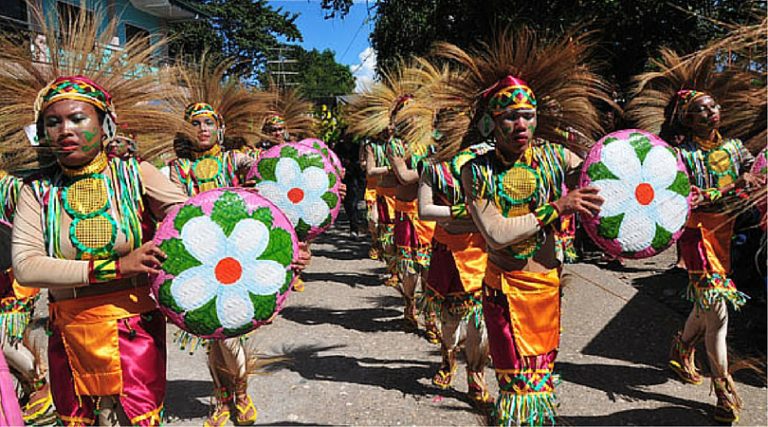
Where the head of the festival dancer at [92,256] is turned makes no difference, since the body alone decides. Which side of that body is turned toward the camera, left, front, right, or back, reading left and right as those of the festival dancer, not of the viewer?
front

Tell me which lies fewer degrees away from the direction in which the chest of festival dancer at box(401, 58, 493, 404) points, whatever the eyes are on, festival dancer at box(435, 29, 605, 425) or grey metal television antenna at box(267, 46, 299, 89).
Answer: the festival dancer

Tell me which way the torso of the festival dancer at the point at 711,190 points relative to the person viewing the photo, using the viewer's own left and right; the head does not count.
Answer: facing the viewer and to the right of the viewer

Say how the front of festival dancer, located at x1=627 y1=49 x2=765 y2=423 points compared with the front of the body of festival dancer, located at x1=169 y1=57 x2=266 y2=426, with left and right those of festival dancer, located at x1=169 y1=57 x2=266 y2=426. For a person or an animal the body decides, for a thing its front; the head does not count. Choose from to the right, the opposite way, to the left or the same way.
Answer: the same way

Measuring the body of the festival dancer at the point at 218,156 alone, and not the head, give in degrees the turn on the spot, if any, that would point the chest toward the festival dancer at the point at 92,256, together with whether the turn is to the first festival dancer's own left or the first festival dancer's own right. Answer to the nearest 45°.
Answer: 0° — they already face them

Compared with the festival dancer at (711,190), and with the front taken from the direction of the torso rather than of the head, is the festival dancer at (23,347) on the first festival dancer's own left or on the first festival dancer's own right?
on the first festival dancer's own right

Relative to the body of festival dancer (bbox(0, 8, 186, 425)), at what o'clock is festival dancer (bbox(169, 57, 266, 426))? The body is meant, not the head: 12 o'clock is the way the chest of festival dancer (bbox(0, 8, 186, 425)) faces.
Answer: festival dancer (bbox(169, 57, 266, 426)) is roughly at 7 o'clock from festival dancer (bbox(0, 8, 186, 425)).

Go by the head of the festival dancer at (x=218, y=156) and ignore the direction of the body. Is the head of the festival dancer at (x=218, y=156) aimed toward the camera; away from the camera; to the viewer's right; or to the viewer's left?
toward the camera

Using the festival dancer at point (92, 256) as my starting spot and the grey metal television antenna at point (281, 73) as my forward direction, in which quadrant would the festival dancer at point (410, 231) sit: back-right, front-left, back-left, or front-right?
front-right

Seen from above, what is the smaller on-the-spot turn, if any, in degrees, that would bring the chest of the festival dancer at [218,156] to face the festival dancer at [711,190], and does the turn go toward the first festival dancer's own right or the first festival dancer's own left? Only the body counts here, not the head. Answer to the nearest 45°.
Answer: approximately 45° to the first festival dancer's own left

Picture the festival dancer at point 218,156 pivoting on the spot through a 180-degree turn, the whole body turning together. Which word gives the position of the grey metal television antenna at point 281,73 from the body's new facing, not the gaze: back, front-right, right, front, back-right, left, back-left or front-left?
front

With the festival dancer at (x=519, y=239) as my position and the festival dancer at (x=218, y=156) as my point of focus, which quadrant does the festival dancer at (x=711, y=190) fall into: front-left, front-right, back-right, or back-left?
back-right

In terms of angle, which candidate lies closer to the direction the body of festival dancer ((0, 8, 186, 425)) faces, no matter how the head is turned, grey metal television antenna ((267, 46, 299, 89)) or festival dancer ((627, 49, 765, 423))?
the festival dancer

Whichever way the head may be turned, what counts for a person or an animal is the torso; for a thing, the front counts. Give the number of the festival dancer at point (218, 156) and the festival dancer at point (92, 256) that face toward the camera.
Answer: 2
